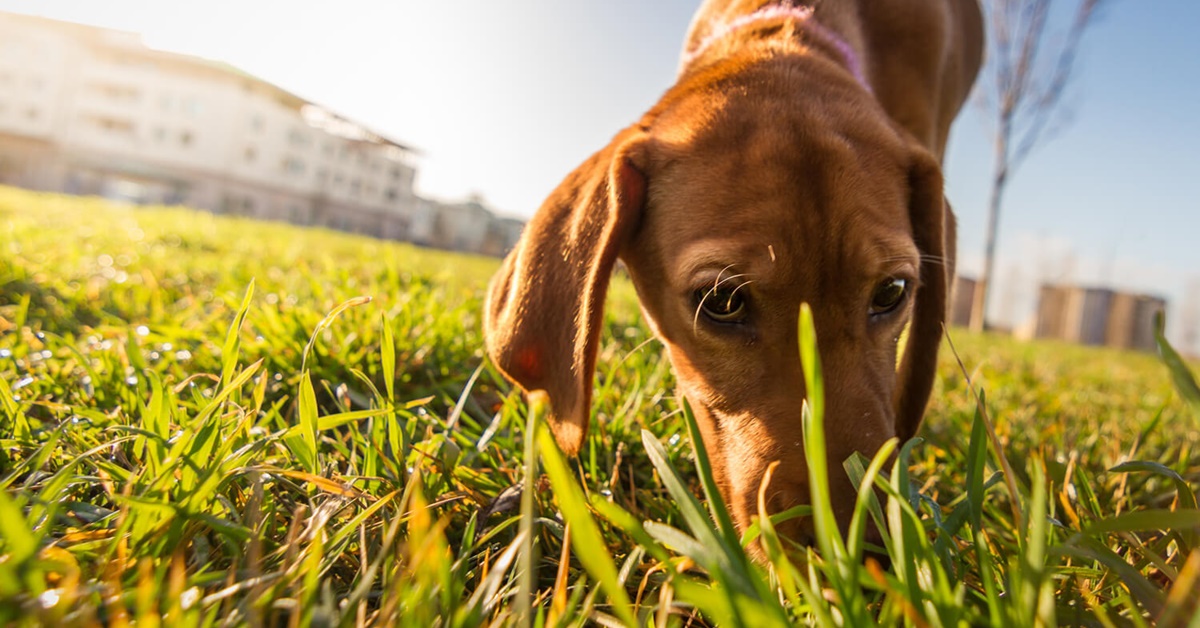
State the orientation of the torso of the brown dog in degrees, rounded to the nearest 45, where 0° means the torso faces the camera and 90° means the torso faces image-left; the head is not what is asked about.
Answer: approximately 0°

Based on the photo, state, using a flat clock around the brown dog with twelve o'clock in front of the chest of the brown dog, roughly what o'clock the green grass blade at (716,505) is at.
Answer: The green grass blade is roughly at 12 o'clock from the brown dog.

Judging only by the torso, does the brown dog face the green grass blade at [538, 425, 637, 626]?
yes

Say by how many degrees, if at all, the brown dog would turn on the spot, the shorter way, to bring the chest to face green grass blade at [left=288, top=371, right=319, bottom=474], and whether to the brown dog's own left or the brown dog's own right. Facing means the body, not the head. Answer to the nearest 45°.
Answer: approximately 45° to the brown dog's own right

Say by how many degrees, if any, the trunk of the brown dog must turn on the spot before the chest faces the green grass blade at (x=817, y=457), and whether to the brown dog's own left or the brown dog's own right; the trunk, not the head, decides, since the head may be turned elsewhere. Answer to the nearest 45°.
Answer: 0° — it already faces it
